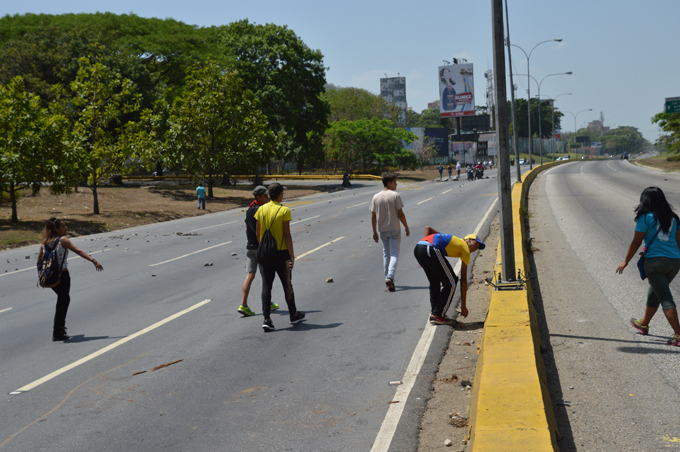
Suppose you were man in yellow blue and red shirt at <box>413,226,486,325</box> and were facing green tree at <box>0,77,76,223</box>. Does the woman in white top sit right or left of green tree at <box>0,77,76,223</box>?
left

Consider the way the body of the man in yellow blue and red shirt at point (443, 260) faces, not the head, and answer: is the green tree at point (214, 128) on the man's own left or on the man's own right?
on the man's own left

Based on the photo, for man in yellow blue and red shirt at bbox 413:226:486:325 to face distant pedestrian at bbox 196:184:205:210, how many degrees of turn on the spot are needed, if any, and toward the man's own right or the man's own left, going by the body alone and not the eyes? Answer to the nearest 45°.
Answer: approximately 135° to the man's own left

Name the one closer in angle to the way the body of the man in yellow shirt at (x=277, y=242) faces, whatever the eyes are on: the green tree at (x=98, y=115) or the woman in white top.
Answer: the green tree

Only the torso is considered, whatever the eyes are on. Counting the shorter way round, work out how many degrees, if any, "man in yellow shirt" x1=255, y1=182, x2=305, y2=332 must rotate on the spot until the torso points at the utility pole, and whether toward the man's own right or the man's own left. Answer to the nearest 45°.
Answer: approximately 45° to the man's own right

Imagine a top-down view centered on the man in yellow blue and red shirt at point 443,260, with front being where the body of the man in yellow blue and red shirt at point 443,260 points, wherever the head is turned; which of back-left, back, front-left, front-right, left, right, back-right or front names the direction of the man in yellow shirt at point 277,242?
back

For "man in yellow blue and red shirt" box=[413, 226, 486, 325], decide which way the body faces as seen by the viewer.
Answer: to the viewer's right

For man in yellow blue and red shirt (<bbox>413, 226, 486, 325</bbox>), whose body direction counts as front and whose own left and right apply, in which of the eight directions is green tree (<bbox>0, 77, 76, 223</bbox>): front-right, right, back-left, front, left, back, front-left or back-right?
back-left

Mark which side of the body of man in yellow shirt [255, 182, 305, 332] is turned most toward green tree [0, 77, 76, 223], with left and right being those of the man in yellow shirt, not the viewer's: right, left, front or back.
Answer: left

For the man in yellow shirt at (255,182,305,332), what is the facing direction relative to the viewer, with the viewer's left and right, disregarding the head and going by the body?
facing away from the viewer and to the right of the viewer

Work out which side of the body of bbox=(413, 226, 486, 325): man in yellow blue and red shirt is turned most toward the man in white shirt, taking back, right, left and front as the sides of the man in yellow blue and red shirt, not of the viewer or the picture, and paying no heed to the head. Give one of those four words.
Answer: left
